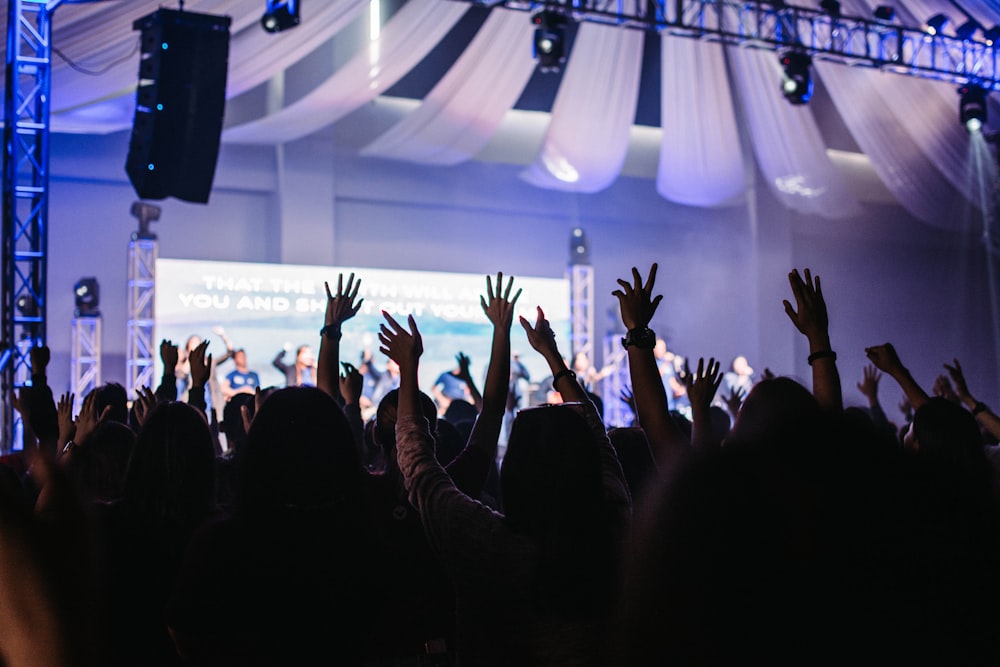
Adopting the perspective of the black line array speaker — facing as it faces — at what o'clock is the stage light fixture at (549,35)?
The stage light fixture is roughly at 10 o'clock from the black line array speaker.

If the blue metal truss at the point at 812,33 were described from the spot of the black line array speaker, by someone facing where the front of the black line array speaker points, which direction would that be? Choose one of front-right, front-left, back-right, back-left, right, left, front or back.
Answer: front-left

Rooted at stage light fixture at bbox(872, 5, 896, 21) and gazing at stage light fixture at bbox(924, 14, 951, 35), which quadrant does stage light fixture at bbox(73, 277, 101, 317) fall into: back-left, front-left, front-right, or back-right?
back-left

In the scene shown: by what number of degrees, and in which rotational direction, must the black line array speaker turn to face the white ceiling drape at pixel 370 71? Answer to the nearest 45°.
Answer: approximately 90° to its left

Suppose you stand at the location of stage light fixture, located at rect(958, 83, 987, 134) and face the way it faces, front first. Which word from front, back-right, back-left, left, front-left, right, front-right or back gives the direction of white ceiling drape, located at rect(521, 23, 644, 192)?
right

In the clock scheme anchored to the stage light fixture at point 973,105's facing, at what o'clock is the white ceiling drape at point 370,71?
The white ceiling drape is roughly at 2 o'clock from the stage light fixture.

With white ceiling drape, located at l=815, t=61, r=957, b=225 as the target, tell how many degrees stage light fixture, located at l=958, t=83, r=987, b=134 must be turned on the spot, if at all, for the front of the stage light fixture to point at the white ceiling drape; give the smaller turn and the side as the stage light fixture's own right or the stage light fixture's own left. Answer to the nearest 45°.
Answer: approximately 135° to the stage light fixture's own right

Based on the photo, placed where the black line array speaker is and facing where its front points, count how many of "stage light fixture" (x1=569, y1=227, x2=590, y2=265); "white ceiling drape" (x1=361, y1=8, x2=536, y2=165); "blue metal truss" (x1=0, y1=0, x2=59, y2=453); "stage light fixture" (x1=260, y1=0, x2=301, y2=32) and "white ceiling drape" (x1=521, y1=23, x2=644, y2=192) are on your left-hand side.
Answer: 4

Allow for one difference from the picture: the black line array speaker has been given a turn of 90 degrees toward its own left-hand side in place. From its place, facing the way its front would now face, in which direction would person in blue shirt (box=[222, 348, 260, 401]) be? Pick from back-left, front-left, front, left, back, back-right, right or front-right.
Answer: front-left

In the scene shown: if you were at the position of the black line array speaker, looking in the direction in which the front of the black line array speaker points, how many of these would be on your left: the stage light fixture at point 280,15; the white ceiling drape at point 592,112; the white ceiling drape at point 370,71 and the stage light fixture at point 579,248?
4

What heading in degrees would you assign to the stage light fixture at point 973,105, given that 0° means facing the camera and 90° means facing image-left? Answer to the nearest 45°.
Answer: approximately 0°

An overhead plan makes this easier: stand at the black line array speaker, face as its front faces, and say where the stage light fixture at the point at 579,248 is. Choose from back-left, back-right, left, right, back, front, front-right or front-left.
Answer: left

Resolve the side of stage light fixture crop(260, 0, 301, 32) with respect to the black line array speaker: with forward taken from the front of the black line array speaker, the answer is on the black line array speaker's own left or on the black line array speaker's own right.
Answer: on the black line array speaker's own left

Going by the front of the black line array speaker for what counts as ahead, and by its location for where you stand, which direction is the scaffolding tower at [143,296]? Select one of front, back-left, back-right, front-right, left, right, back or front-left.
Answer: back-left

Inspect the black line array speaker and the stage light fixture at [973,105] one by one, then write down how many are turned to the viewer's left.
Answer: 0

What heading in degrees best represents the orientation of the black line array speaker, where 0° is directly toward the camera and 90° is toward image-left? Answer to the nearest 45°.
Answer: approximately 315°

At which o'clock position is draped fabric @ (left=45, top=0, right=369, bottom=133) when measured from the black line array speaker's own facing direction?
The draped fabric is roughly at 7 o'clock from the black line array speaker.
